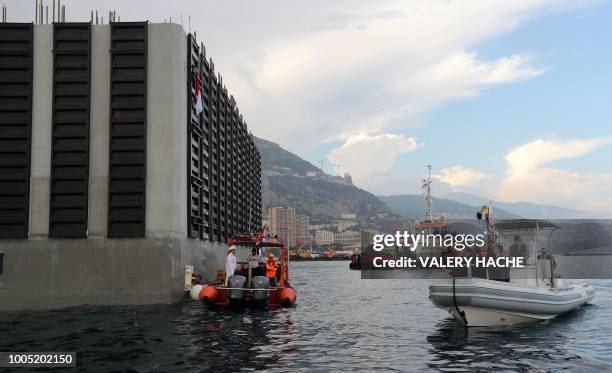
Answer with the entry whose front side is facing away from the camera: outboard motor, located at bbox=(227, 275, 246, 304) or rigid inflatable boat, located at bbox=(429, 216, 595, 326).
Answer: the outboard motor

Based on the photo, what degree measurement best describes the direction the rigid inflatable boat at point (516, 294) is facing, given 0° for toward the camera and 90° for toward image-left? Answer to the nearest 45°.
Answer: approximately 45°

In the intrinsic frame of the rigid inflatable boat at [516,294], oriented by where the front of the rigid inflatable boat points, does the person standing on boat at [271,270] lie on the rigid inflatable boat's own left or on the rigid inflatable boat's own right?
on the rigid inflatable boat's own right

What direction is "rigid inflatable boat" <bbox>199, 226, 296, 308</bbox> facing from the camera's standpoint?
away from the camera

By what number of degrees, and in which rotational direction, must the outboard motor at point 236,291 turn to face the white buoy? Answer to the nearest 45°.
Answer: approximately 45° to its left

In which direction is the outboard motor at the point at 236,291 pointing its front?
away from the camera

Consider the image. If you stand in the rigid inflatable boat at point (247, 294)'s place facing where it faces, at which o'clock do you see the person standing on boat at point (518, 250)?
The person standing on boat is roughly at 3 o'clock from the rigid inflatable boat.

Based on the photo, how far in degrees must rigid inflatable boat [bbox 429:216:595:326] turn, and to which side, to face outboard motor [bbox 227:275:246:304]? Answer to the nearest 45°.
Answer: approximately 45° to its right
